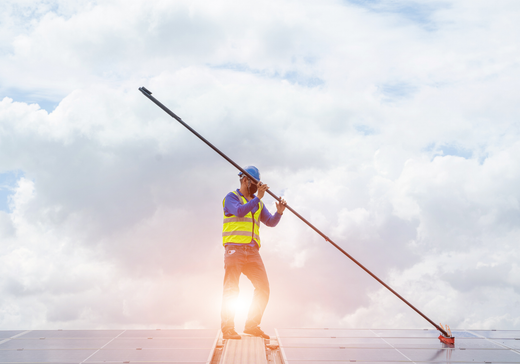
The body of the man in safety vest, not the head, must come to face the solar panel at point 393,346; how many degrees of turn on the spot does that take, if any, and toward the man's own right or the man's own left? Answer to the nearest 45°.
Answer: approximately 45° to the man's own left
